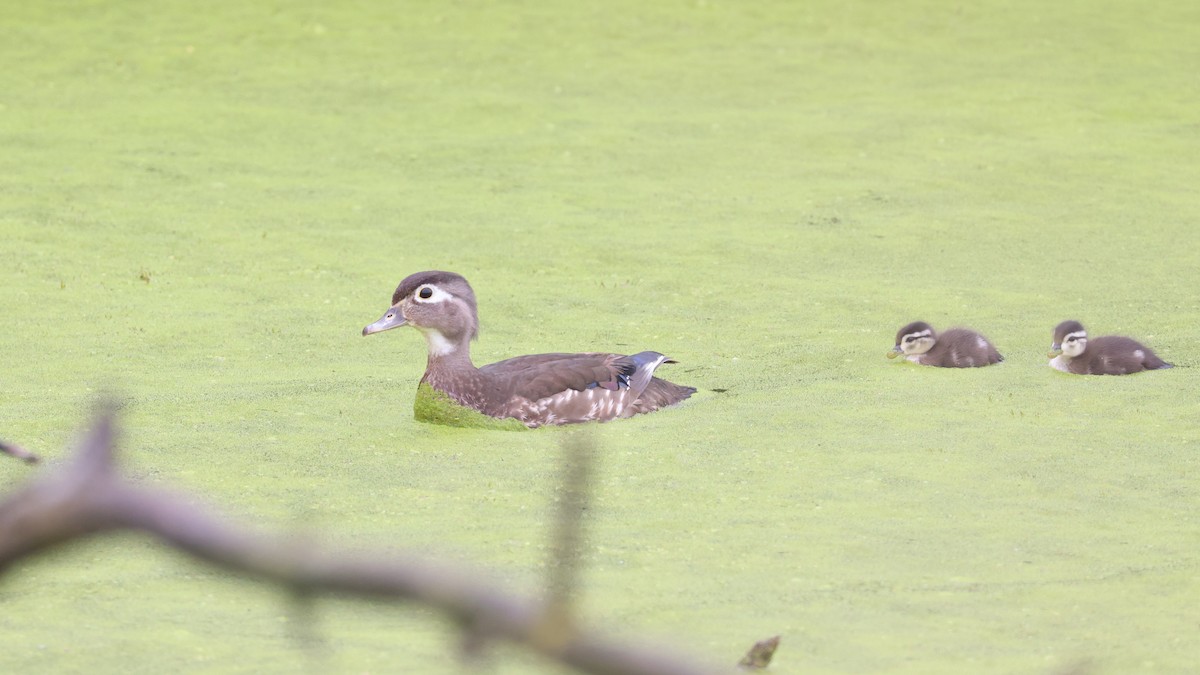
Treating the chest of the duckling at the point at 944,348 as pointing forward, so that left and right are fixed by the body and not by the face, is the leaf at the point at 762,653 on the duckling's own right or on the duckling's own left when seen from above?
on the duckling's own left

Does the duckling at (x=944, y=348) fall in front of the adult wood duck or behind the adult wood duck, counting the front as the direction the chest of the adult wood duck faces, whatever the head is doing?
behind

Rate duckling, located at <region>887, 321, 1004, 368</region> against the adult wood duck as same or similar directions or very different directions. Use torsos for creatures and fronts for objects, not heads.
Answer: same or similar directions

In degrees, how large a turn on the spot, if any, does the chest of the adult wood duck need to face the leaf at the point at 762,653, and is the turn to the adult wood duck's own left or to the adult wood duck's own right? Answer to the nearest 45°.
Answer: approximately 90° to the adult wood duck's own left

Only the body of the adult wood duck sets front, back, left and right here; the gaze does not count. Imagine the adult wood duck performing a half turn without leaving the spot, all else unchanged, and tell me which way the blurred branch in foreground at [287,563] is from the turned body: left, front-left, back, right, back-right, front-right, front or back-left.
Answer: right

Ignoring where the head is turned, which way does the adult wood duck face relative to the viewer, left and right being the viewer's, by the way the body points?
facing to the left of the viewer

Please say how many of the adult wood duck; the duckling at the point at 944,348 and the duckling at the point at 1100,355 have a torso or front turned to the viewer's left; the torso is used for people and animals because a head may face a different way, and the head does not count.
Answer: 3

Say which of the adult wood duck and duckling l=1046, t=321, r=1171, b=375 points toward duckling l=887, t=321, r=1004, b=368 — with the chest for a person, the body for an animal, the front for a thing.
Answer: duckling l=1046, t=321, r=1171, b=375

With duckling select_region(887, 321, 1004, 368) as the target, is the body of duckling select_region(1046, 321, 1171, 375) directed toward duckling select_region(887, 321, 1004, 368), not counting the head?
yes

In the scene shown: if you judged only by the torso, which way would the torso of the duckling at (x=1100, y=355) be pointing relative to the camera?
to the viewer's left

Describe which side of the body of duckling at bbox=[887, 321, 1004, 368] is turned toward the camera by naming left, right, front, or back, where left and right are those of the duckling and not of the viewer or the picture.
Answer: left

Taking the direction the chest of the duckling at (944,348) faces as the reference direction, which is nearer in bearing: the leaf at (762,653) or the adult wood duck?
the adult wood duck

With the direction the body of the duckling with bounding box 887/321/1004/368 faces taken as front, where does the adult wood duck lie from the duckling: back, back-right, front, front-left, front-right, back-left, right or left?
front-left

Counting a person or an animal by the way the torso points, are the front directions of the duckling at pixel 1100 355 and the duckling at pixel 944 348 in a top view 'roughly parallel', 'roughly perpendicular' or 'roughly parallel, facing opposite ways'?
roughly parallel
